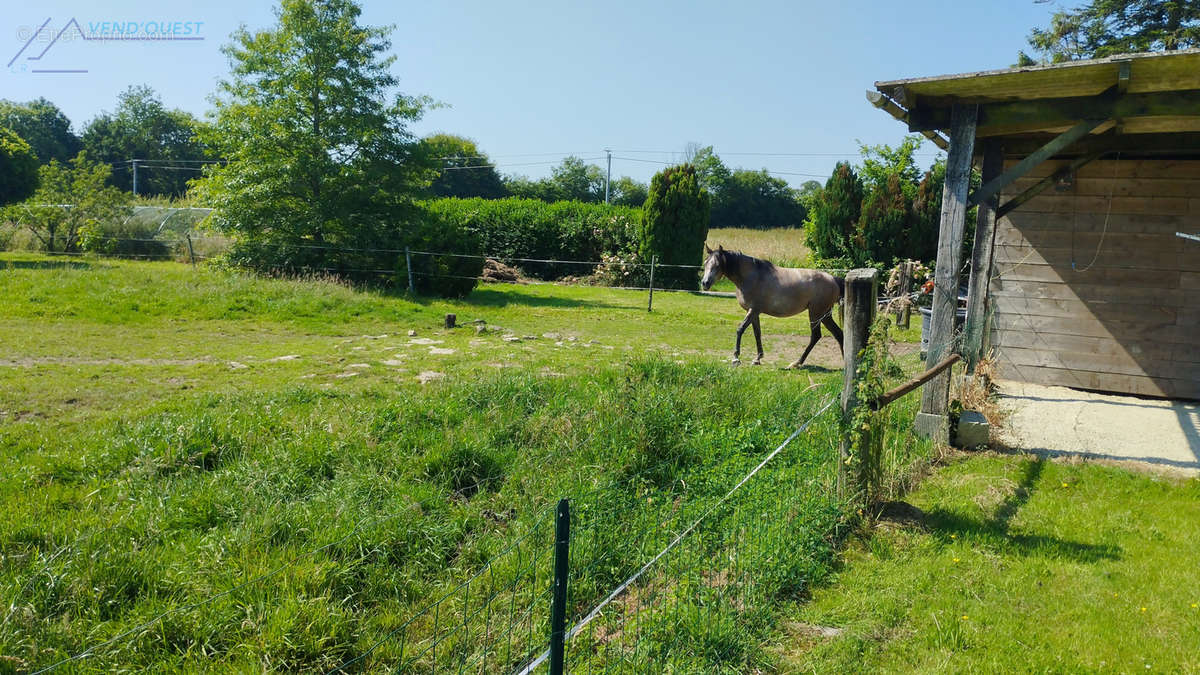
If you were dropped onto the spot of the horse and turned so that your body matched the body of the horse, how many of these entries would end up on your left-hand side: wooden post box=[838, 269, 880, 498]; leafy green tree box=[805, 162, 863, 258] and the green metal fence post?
2

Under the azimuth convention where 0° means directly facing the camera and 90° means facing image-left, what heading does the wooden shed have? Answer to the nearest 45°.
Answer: approximately 0°

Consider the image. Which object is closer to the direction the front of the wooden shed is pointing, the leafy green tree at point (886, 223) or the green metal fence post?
the green metal fence post

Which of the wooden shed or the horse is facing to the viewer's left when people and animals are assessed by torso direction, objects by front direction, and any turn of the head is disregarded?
the horse

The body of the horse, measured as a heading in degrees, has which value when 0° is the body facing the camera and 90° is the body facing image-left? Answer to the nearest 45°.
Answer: approximately 90°

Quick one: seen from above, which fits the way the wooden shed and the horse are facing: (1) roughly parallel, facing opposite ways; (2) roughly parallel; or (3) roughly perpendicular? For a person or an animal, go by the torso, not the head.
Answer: roughly perpendicular

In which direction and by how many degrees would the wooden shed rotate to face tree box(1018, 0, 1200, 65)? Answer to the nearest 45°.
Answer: approximately 180°

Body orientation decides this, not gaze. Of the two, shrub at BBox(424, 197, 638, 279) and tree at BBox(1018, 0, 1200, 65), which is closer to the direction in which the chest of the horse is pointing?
the shrub
